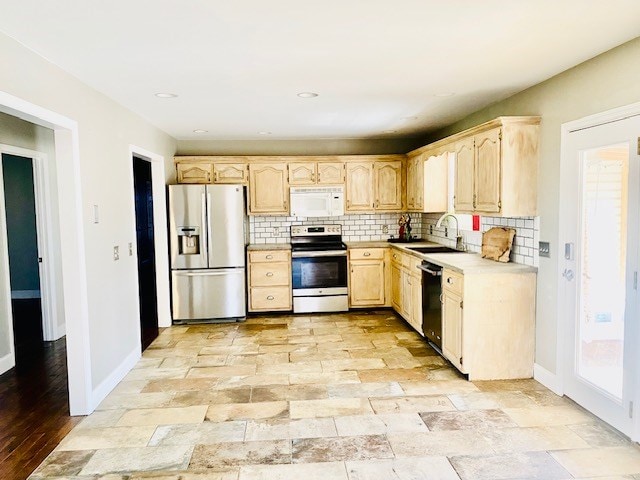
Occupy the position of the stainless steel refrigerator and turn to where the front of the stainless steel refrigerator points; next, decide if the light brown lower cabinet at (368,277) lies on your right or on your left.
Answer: on your left

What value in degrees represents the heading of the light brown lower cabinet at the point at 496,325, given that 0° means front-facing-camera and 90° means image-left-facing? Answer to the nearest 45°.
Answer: approximately 90°

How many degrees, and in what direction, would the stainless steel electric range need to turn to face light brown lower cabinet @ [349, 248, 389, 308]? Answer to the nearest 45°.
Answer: approximately 90° to its left

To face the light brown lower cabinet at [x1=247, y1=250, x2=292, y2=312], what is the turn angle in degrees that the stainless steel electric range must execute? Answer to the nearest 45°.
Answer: approximately 90° to its right

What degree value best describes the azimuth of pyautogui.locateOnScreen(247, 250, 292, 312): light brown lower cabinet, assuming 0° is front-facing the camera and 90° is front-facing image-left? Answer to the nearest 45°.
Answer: approximately 0°

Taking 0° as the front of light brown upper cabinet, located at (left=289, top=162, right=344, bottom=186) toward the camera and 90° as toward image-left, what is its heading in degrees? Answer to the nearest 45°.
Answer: approximately 0°

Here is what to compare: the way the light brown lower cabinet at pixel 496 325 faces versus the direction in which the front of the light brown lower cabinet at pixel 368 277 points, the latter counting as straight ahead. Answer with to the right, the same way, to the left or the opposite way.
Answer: to the right

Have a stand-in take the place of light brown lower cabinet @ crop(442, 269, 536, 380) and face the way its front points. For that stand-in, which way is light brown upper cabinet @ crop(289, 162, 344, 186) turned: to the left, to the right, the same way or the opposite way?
to the left
